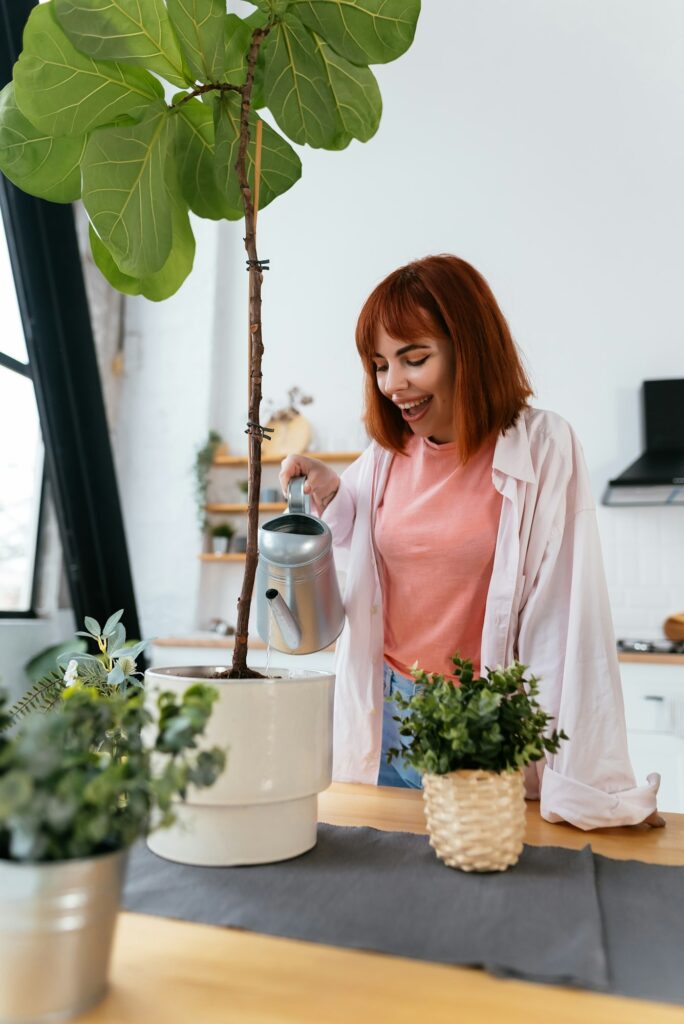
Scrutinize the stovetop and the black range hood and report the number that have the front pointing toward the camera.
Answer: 2

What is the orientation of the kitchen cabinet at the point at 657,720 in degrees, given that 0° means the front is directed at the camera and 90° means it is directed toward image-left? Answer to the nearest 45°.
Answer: approximately 0°

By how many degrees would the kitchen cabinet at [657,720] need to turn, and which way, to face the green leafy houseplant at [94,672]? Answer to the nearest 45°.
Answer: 0° — it already faces it

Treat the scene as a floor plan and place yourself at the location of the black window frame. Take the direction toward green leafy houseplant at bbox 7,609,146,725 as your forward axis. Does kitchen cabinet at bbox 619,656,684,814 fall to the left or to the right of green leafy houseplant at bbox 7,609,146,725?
left

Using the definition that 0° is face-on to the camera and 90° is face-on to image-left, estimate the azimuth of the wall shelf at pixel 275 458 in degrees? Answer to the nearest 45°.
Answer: approximately 0°

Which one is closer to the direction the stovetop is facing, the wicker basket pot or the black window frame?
the wicker basket pot

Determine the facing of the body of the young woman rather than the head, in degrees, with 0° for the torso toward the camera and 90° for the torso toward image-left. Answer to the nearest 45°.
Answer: approximately 45°

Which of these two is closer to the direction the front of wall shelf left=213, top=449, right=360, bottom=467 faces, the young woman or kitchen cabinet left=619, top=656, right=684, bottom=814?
the young woman

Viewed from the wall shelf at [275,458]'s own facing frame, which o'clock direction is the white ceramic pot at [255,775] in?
The white ceramic pot is roughly at 12 o'clock from the wall shelf.

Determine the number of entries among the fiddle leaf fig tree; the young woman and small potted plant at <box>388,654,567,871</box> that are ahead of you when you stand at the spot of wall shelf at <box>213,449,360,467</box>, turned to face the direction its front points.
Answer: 3
